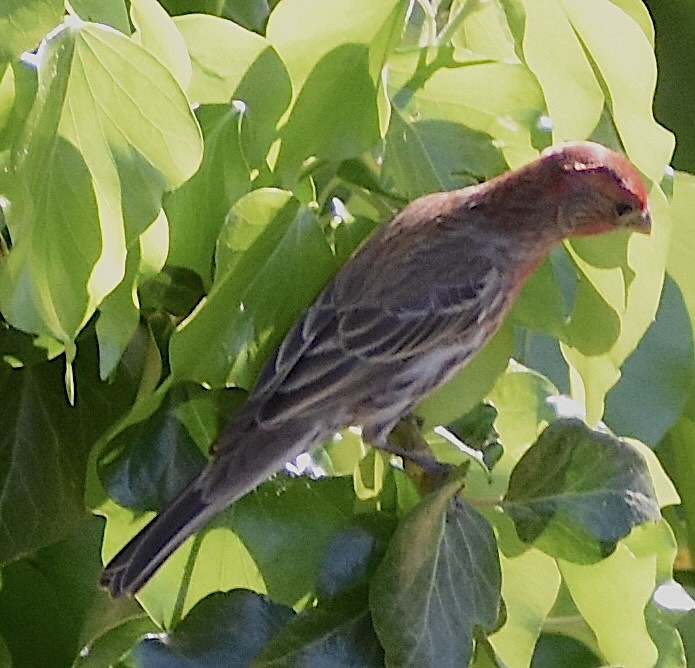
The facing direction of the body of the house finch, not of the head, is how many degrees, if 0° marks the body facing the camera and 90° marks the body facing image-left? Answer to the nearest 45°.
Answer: approximately 270°
